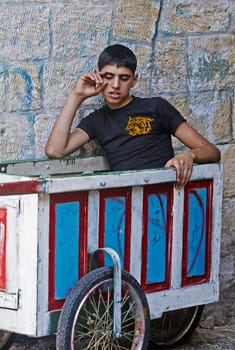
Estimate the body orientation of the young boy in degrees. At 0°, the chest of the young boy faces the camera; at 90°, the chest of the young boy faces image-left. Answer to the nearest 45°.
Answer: approximately 0°
